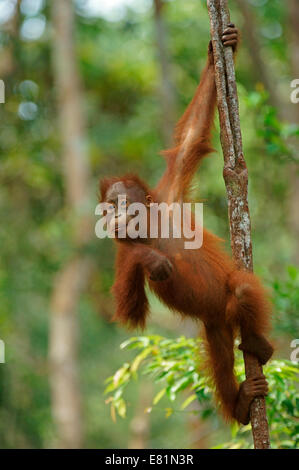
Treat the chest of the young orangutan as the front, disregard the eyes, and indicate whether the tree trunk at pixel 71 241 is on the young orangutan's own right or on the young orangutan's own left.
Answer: on the young orangutan's own right

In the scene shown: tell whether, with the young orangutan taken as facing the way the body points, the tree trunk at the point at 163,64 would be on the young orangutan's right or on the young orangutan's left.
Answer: on the young orangutan's right

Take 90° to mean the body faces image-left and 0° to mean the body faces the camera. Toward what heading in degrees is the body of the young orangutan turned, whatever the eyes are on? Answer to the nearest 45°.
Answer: approximately 90°
